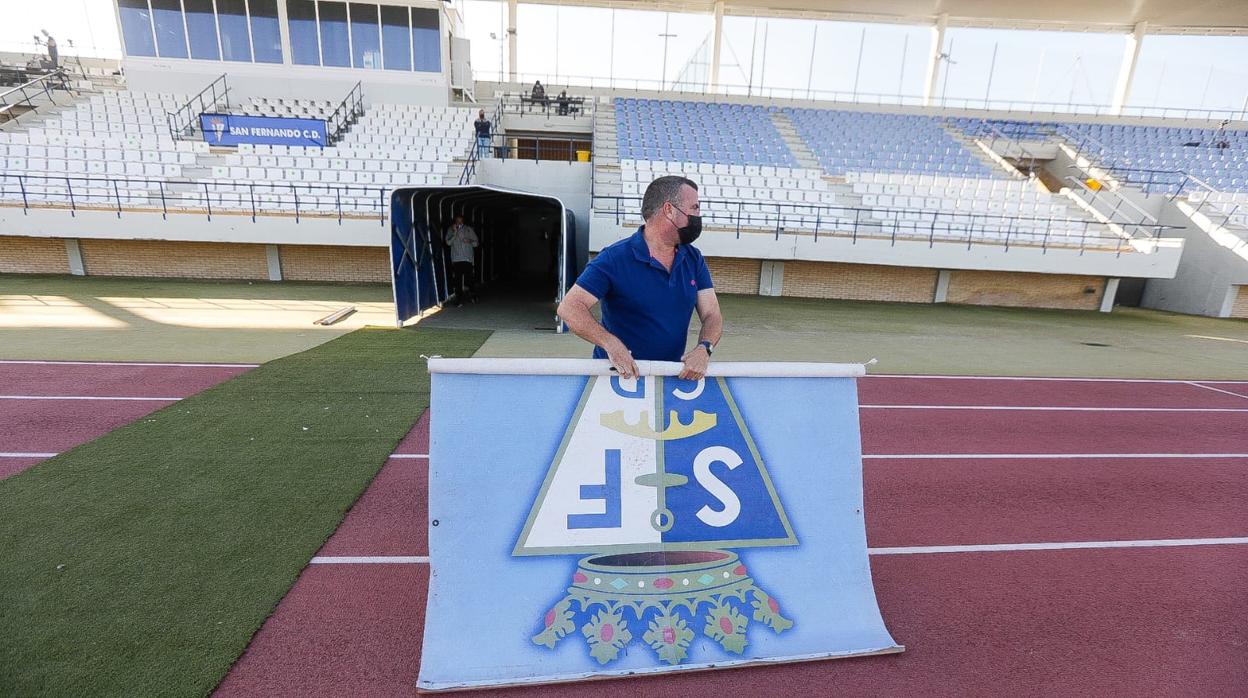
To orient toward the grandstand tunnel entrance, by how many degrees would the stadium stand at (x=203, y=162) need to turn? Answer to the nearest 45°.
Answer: approximately 45° to its left

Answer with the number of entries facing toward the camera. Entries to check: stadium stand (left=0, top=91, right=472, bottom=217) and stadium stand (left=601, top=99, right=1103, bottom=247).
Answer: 2

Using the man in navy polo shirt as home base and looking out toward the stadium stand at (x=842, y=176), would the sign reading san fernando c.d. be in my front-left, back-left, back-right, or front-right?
front-left

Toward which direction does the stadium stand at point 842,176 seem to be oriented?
toward the camera

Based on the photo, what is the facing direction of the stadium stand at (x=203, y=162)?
toward the camera

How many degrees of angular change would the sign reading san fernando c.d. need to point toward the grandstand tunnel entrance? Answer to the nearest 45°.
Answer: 0° — it already faces it

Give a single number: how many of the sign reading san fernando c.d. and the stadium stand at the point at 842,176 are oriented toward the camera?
2

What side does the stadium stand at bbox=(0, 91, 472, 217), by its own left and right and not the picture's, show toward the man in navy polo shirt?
front

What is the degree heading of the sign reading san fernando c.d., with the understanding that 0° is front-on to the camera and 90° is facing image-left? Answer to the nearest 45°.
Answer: approximately 0°

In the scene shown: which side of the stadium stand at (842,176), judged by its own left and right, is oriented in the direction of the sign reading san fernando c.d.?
right

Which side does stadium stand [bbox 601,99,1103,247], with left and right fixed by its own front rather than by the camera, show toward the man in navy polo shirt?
front
